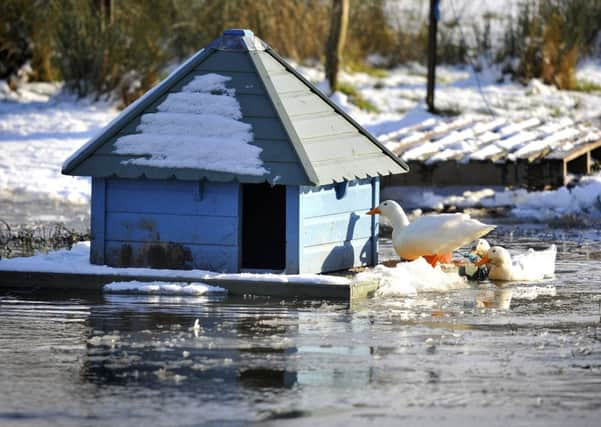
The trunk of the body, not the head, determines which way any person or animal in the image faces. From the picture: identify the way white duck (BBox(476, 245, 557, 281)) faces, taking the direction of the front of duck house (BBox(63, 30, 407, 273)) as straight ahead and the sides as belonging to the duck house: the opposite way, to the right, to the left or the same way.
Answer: to the right

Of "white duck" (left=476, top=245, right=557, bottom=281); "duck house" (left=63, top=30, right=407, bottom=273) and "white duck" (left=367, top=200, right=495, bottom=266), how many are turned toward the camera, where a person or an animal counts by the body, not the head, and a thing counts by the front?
1

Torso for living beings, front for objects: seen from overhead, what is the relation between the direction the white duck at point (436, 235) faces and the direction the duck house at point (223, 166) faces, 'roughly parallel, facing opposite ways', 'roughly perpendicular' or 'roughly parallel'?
roughly perpendicular

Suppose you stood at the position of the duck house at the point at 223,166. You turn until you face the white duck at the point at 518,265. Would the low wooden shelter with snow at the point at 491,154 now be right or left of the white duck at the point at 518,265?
left

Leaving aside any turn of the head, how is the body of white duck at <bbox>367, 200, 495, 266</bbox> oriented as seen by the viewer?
to the viewer's left

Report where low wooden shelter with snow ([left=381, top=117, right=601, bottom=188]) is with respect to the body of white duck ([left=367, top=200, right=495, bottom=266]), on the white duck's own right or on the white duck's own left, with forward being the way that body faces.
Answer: on the white duck's own right

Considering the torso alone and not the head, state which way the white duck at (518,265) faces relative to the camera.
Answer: to the viewer's left

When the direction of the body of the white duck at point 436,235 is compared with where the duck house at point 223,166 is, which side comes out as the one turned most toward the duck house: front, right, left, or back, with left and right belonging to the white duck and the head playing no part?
front

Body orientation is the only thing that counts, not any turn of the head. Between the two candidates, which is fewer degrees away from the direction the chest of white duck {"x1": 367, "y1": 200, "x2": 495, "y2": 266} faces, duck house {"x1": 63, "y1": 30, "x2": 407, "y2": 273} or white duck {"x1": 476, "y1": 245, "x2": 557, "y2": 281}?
the duck house

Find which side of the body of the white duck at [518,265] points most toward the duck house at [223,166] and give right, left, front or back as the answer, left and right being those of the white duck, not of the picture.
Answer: front

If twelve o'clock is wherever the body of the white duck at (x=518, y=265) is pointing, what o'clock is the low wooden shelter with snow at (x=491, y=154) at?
The low wooden shelter with snow is roughly at 3 o'clock from the white duck.

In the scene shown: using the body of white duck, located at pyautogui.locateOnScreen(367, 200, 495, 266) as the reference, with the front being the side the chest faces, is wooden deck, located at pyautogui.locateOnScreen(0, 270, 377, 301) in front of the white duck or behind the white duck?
in front
